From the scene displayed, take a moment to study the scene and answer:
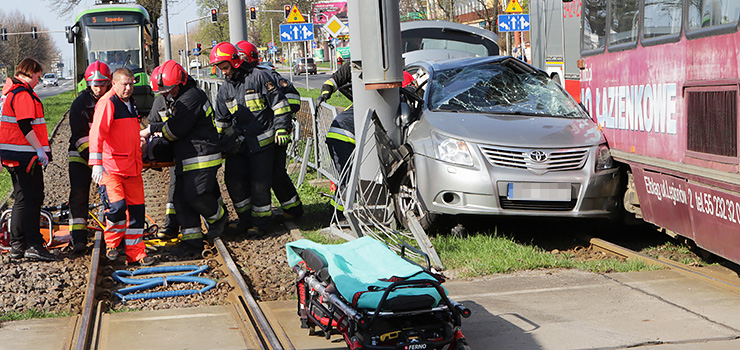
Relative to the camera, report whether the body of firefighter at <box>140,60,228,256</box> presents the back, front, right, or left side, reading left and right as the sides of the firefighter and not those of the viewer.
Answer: left

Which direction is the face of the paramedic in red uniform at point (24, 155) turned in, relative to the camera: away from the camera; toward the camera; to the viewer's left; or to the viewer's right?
to the viewer's right

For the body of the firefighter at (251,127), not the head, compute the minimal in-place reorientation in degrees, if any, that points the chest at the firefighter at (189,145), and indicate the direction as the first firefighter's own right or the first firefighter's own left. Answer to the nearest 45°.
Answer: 0° — they already face them

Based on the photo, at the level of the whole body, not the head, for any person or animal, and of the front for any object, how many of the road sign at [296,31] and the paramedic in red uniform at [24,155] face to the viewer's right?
1

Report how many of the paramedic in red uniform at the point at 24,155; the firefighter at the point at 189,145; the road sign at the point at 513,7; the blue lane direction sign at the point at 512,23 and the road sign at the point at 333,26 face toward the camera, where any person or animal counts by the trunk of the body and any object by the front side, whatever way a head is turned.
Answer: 3

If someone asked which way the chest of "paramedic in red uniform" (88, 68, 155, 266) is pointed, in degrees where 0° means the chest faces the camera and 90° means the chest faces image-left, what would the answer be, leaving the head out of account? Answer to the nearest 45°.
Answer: approximately 315°
